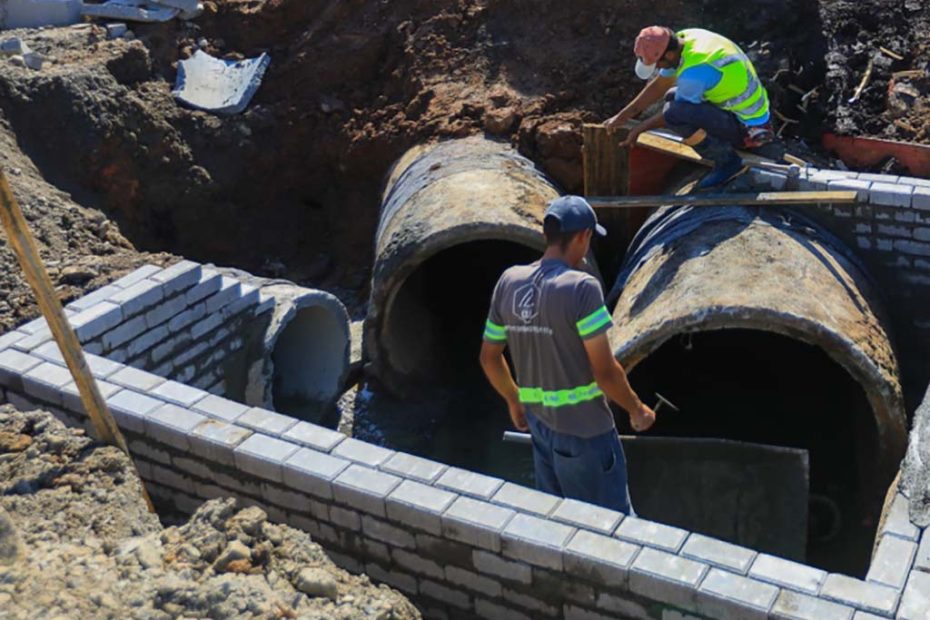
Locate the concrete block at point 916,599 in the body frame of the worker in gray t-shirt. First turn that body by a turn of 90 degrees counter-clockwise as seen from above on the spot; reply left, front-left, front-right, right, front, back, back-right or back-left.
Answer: back

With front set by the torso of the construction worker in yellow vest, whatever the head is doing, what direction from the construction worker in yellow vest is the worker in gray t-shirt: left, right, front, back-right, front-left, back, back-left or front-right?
left

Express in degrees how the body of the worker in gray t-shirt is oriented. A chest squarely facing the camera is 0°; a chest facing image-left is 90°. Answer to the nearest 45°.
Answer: approximately 225°

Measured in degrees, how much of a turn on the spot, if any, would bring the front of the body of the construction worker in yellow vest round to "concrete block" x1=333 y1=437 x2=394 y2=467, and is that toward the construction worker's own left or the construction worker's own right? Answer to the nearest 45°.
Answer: approximately 45° to the construction worker's own left

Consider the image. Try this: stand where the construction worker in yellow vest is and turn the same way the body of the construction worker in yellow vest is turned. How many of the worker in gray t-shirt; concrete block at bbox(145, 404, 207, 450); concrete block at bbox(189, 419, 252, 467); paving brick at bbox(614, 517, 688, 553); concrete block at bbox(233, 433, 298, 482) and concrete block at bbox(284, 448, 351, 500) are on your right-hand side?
0

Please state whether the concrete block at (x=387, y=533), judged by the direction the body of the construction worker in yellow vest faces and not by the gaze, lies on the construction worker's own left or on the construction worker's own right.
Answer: on the construction worker's own left

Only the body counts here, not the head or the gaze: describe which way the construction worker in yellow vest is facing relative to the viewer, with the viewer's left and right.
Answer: facing to the left of the viewer

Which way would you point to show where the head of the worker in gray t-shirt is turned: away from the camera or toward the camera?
away from the camera

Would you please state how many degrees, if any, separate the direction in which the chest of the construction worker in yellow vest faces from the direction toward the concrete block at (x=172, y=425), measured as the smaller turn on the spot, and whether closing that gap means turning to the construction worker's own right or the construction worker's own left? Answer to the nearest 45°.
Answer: approximately 45° to the construction worker's own left

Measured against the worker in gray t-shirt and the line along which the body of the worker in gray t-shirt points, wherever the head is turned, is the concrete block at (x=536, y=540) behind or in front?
behind

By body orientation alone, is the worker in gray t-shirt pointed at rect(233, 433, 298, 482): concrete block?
no

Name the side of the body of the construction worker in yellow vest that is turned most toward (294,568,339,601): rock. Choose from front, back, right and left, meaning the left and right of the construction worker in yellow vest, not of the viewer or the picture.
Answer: left

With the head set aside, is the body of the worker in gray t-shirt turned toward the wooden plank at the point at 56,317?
no

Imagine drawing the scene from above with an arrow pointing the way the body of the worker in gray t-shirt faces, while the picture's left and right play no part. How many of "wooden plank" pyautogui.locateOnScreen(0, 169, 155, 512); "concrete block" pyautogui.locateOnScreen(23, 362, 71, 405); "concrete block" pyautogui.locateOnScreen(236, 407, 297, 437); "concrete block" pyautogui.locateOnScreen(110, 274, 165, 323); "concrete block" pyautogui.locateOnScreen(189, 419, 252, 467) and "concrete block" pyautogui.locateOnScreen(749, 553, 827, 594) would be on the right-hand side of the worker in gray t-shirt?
1

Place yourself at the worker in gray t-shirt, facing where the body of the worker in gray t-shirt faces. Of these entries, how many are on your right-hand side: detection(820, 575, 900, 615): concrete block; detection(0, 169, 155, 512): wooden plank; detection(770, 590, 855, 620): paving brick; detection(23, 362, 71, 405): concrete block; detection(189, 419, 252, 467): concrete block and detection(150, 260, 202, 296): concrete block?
2

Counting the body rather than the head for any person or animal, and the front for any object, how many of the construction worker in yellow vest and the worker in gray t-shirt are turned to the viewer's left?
1

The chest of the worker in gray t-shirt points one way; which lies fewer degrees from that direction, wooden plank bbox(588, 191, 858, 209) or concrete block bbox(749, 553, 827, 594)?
the wooden plank

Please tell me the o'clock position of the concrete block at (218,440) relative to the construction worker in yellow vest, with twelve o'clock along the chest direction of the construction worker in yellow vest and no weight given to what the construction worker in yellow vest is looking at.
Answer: The concrete block is roughly at 10 o'clock from the construction worker in yellow vest.

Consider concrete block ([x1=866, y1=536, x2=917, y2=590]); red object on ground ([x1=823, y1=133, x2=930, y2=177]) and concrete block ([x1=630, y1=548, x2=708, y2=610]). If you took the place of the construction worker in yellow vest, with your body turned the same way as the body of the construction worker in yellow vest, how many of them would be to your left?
2
